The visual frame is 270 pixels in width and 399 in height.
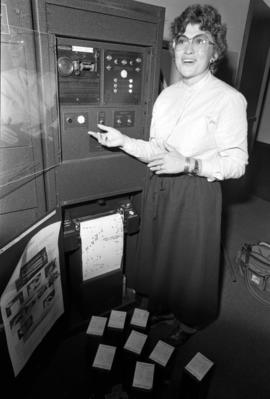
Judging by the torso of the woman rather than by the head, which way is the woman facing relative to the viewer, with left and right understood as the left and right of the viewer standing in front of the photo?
facing the viewer and to the left of the viewer
